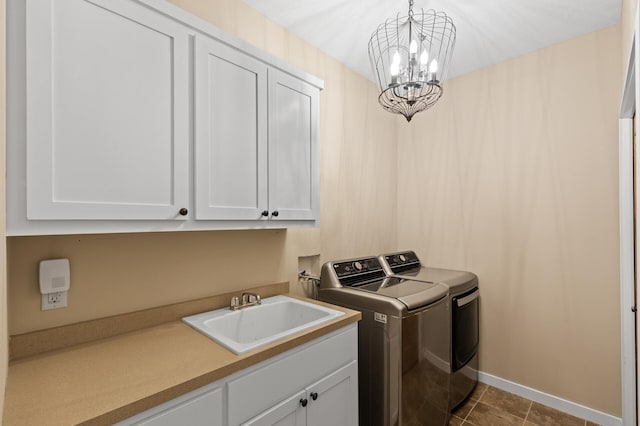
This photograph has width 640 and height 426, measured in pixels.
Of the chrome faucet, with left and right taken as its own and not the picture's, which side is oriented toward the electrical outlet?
right

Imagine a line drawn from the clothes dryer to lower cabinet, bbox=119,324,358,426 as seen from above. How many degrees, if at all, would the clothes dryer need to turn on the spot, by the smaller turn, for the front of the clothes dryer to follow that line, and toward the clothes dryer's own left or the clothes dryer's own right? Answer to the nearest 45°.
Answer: approximately 90° to the clothes dryer's own right

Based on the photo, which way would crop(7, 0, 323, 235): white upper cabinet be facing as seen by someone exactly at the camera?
facing the viewer and to the right of the viewer

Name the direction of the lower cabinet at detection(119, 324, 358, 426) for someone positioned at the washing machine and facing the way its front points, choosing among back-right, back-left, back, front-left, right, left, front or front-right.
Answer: right

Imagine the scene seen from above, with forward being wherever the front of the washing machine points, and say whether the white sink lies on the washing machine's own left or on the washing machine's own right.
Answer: on the washing machine's own right

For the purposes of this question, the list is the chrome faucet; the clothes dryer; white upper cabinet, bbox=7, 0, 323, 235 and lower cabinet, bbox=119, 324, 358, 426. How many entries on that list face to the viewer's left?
0

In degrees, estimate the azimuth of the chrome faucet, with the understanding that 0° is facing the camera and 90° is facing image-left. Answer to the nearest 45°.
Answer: approximately 315°
